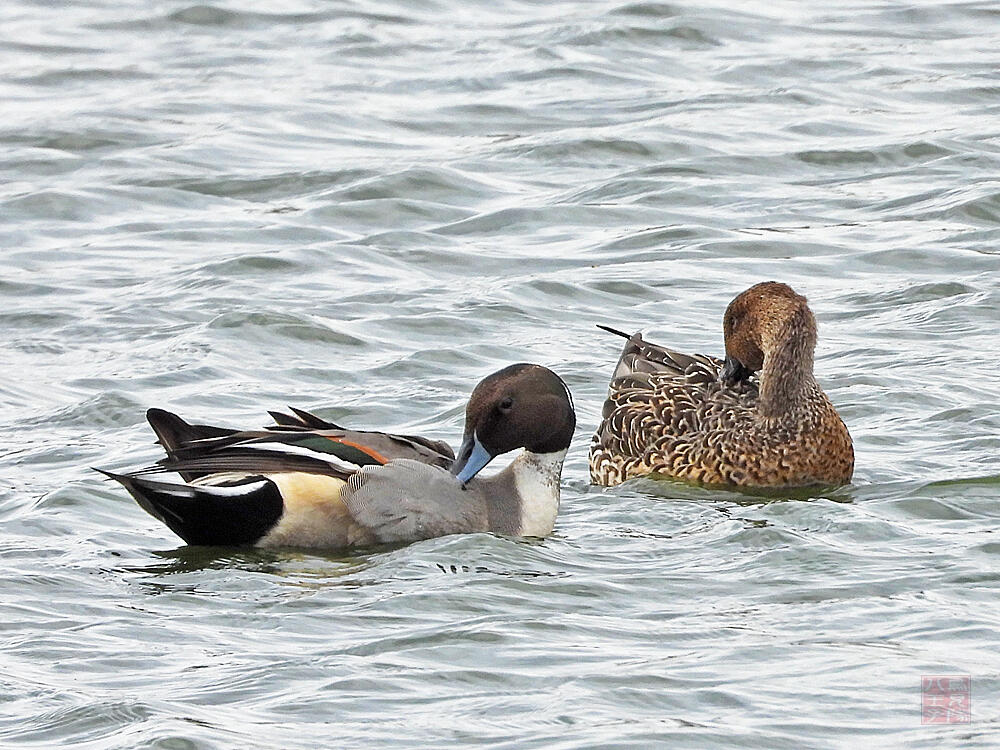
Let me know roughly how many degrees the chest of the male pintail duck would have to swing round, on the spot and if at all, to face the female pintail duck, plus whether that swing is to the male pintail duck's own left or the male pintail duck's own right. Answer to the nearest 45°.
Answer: approximately 45° to the male pintail duck's own left

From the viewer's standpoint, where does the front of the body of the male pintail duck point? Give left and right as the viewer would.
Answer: facing to the right of the viewer
